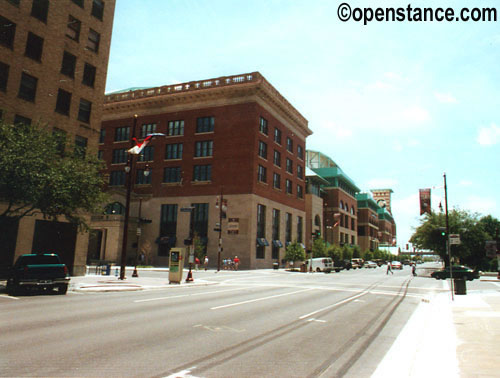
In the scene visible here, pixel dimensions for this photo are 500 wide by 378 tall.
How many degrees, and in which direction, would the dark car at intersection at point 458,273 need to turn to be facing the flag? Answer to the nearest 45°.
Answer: approximately 45° to its left

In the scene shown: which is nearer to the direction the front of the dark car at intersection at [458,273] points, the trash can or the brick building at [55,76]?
the brick building

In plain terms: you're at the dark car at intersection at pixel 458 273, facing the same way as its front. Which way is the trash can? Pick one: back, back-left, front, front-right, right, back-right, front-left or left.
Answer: left

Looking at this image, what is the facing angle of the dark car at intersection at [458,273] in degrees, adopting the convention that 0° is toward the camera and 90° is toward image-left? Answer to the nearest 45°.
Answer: approximately 90°
